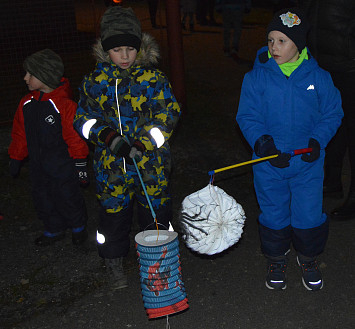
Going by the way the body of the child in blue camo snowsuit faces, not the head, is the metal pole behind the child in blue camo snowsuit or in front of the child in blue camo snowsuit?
behind

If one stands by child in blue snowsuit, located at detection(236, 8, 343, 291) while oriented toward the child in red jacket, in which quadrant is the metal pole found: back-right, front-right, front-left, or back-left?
front-right

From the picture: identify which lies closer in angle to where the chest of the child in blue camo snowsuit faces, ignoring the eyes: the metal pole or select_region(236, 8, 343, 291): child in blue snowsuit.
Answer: the child in blue snowsuit

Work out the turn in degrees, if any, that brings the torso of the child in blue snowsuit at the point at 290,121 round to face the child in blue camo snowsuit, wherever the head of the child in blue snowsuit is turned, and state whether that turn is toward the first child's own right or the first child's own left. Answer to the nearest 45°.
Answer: approximately 90° to the first child's own right

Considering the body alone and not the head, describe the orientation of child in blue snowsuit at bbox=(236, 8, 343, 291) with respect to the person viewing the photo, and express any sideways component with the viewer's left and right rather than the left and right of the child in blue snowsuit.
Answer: facing the viewer

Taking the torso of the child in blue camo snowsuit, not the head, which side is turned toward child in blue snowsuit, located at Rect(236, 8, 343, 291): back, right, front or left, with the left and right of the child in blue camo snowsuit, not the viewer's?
left

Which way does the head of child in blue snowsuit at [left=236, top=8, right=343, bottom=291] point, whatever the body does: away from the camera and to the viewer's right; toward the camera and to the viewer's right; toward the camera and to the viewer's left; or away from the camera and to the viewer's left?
toward the camera and to the viewer's left

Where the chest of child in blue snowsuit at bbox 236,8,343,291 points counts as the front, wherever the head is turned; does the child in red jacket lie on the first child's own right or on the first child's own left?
on the first child's own right

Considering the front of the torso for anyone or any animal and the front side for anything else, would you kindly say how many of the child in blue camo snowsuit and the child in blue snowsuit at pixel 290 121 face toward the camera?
2

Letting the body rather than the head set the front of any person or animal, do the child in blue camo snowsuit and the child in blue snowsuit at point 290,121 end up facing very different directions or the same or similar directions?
same or similar directions
